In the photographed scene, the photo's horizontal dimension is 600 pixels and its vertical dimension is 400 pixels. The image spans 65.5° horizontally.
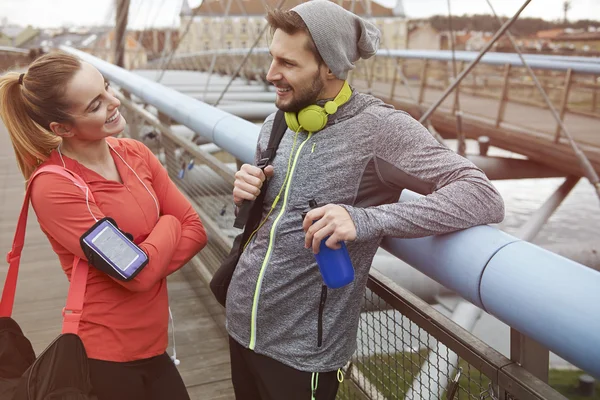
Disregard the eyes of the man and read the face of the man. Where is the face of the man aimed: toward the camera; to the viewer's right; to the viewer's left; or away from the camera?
to the viewer's left

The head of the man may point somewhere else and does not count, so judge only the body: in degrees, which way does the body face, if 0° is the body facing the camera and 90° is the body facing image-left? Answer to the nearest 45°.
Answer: approximately 45°
